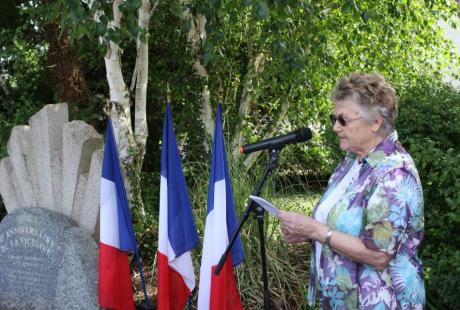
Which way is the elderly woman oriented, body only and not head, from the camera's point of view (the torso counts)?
to the viewer's left

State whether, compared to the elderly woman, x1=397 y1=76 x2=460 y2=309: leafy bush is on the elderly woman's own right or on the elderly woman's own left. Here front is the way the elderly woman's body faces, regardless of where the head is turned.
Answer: on the elderly woman's own right

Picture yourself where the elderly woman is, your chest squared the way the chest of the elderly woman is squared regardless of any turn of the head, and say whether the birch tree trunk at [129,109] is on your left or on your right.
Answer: on your right

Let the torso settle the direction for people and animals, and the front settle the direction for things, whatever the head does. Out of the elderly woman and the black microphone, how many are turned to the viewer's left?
1

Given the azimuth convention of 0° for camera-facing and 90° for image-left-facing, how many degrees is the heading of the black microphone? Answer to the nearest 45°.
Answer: approximately 270°

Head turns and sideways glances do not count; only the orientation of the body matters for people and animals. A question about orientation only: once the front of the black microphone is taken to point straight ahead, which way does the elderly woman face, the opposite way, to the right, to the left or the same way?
the opposite way
